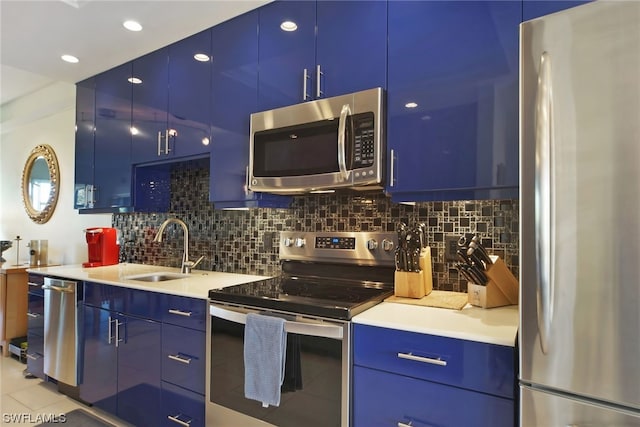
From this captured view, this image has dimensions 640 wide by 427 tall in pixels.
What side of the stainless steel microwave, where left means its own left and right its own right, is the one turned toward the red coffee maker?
right

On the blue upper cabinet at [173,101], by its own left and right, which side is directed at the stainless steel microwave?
left

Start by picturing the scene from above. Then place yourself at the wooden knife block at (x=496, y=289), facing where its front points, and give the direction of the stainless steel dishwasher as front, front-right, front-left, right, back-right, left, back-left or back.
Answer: front-right

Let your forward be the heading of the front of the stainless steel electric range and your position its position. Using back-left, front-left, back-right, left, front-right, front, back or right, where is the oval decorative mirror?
right

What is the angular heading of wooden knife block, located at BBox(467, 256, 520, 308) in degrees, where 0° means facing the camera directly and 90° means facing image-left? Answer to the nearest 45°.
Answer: approximately 45°

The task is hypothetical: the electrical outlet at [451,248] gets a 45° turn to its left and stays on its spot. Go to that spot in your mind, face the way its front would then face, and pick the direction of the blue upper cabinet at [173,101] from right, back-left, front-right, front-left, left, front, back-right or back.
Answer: back-right

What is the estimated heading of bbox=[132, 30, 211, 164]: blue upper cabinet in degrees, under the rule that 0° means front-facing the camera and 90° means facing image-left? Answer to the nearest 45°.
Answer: approximately 45°

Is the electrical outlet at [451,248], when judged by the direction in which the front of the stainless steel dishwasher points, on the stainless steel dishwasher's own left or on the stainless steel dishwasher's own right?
on the stainless steel dishwasher's own left

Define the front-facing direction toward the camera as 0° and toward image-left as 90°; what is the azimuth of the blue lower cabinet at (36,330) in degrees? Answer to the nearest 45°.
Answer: approximately 45°
